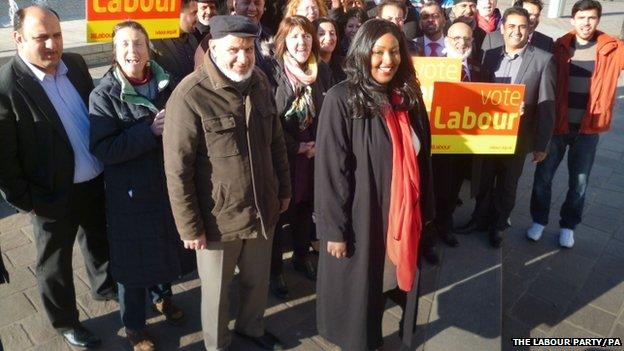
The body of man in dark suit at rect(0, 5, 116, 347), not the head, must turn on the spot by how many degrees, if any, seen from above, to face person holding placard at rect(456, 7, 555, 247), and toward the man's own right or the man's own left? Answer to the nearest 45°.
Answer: approximately 45° to the man's own left

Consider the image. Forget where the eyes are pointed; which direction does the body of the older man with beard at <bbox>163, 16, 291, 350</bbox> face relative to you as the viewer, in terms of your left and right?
facing the viewer and to the right of the viewer

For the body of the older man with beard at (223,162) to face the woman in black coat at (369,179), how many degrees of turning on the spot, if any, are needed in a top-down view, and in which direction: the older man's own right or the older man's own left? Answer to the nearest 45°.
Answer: approximately 45° to the older man's own left

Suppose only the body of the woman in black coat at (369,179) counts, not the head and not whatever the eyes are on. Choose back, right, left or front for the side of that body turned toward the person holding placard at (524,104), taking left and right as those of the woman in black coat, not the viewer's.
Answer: left

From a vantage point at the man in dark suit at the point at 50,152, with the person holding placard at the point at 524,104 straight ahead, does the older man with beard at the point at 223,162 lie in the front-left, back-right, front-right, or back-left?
front-right

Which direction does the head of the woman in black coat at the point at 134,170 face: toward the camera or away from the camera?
toward the camera

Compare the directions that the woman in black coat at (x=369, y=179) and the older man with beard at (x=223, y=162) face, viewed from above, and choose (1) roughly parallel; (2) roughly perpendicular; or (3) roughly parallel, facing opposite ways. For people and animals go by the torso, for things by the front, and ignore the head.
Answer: roughly parallel

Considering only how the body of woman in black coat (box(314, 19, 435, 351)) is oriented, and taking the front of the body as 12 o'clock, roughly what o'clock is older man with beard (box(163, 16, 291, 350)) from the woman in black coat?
The older man with beard is roughly at 4 o'clock from the woman in black coat.

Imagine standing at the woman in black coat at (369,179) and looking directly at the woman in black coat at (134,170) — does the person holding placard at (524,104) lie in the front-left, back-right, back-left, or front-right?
back-right

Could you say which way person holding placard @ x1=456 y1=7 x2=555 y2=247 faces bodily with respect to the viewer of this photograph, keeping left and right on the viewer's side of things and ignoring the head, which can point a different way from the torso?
facing the viewer and to the left of the viewer

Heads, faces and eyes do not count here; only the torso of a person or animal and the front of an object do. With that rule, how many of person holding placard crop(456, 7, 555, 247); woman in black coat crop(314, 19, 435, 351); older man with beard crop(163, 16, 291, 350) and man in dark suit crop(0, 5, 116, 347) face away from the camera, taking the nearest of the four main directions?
0

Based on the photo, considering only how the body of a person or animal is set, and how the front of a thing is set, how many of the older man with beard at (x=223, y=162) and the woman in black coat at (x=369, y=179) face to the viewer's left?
0

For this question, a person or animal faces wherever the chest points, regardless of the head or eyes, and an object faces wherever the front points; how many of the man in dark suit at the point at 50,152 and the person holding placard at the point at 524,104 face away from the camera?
0

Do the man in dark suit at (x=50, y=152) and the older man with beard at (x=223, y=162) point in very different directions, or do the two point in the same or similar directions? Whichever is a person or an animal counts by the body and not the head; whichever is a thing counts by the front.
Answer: same or similar directions

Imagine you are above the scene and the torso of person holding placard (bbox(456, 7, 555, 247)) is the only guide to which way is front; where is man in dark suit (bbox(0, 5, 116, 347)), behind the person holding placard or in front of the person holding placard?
in front
